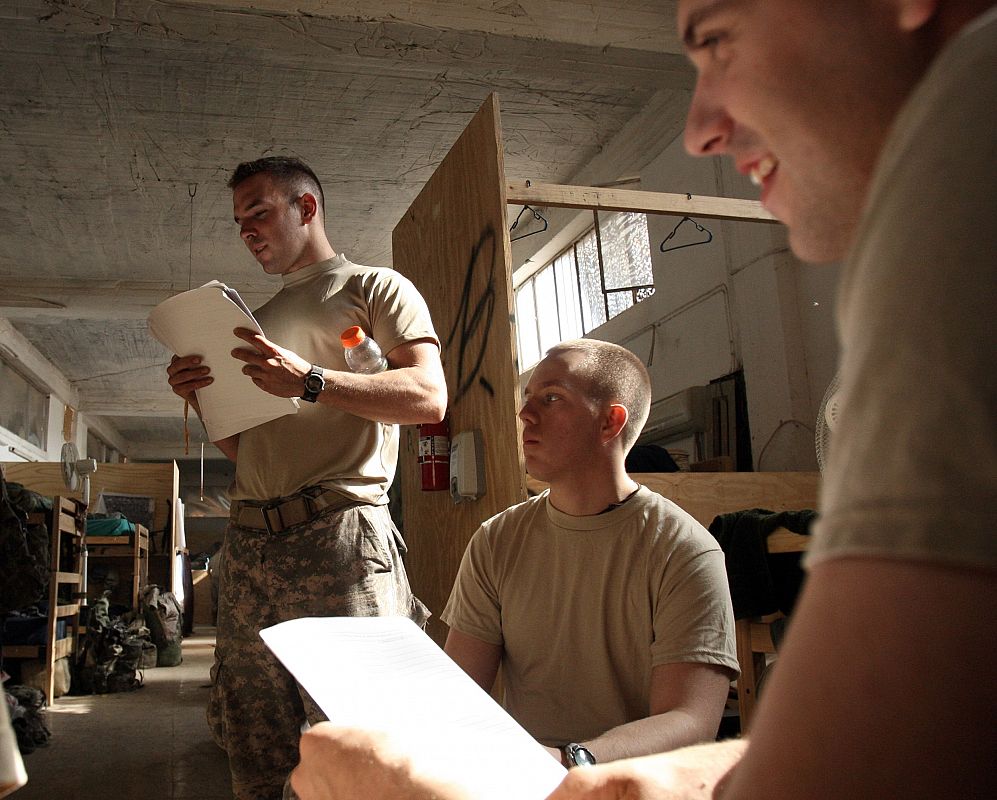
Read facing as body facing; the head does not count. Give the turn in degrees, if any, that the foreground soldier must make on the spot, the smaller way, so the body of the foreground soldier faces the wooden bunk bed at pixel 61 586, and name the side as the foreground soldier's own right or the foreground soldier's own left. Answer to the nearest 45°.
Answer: approximately 45° to the foreground soldier's own right

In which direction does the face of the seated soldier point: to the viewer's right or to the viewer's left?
to the viewer's left

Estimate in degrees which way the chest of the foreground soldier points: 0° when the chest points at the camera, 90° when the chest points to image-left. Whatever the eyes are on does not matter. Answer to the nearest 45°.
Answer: approximately 90°

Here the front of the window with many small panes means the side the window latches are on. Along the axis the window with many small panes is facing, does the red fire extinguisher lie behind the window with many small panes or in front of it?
in front

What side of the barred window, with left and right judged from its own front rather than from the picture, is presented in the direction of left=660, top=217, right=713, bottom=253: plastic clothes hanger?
left

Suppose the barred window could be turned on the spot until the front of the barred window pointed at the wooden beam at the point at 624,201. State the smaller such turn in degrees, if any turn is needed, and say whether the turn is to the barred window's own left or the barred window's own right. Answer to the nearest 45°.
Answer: approximately 45° to the barred window's own left

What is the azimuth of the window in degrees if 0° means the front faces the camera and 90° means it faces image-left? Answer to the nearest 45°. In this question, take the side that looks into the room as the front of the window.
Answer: approximately 45°

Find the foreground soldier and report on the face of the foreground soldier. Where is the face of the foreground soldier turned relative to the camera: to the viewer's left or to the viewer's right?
to the viewer's left

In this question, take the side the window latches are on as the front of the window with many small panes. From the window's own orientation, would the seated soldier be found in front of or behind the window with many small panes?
in front

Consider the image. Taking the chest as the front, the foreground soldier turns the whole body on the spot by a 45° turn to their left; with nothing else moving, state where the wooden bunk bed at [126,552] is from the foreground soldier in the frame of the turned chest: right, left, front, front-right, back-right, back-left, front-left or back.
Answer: right
